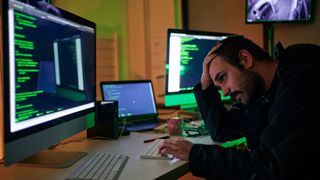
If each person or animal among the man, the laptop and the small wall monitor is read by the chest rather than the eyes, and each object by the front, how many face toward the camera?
2

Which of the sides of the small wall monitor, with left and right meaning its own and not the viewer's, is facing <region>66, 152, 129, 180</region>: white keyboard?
front

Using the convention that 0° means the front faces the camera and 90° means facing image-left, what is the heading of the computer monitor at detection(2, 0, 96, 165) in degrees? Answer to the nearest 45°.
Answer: approximately 315°

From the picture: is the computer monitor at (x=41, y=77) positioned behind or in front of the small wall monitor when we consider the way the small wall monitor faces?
in front

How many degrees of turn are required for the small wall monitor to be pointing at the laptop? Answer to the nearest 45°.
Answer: approximately 45° to its right

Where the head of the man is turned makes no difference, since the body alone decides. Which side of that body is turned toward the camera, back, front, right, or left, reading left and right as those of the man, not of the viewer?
left

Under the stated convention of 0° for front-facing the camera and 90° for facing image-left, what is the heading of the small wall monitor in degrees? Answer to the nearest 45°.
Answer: approximately 0°
